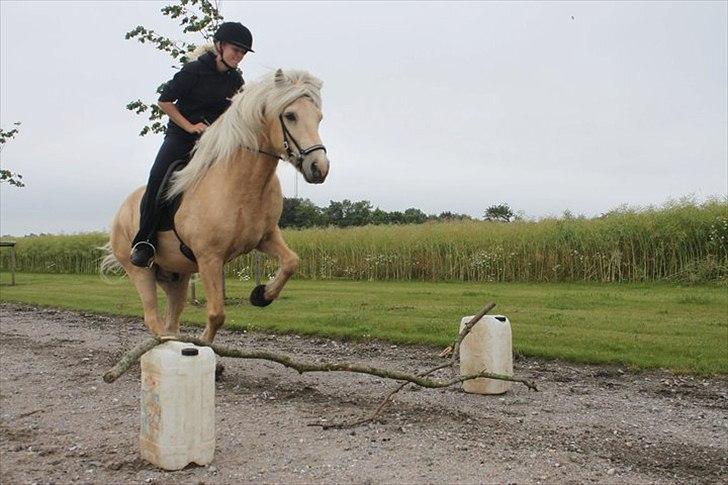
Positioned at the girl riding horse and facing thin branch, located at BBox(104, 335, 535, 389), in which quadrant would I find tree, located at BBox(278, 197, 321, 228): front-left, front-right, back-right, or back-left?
back-left

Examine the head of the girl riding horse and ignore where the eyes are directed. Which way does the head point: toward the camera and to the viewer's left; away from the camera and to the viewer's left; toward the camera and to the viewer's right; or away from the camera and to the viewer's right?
toward the camera and to the viewer's right

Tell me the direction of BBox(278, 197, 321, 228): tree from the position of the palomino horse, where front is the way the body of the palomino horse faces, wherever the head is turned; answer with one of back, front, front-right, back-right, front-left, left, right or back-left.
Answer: back-left

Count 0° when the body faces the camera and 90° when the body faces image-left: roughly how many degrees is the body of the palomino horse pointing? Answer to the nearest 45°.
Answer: approximately 315°

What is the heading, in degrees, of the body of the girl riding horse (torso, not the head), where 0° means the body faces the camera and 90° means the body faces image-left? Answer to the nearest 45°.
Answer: approximately 315°

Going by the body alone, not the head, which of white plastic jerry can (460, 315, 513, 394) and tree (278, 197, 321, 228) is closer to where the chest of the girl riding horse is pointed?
the white plastic jerry can

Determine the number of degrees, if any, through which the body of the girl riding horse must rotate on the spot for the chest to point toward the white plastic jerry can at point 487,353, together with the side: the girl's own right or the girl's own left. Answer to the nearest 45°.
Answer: approximately 45° to the girl's own left
